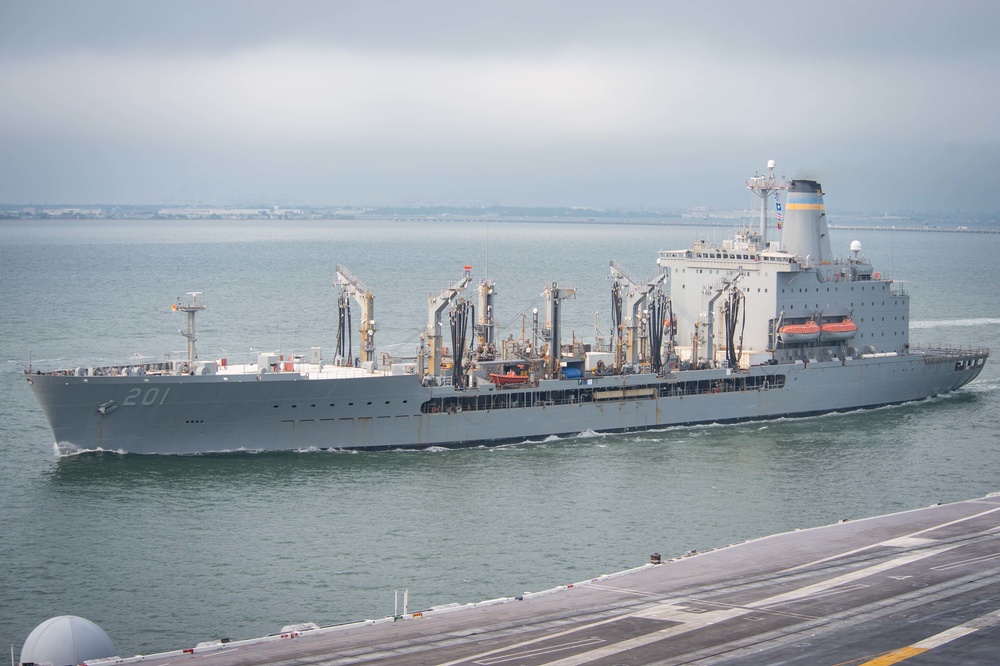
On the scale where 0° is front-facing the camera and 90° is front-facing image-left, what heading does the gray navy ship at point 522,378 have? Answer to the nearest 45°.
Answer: approximately 45°

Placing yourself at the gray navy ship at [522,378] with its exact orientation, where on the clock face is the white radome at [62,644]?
The white radome is roughly at 11 o'clock from the gray navy ship.
